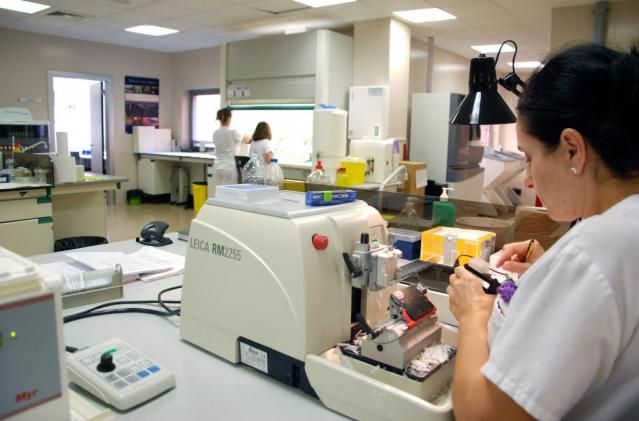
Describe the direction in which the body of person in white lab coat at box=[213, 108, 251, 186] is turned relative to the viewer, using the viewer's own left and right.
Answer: facing away from the viewer and to the right of the viewer

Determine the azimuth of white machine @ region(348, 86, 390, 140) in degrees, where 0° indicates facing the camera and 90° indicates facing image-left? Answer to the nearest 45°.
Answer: approximately 0°

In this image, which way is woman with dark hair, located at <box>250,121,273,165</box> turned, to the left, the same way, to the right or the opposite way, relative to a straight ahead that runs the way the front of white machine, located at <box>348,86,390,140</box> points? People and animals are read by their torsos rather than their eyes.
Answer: the opposite way

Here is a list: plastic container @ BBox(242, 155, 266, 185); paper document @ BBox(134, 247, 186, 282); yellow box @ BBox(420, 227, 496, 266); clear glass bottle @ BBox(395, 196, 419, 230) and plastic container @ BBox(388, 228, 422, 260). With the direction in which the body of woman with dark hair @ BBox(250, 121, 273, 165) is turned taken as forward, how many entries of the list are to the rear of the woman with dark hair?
5

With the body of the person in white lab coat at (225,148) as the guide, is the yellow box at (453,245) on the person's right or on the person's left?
on the person's right

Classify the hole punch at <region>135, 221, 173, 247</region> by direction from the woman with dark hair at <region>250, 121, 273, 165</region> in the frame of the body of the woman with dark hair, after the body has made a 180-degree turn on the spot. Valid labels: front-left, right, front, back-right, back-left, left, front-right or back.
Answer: front

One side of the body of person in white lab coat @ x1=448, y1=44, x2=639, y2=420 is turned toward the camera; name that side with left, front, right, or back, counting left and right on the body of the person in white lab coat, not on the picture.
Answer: left

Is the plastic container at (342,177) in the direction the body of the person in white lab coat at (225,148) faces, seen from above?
no

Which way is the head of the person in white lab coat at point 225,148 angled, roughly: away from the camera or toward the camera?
away from the camera

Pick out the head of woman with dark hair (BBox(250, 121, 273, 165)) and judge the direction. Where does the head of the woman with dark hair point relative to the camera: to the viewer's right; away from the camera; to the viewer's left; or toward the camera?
away from the camera

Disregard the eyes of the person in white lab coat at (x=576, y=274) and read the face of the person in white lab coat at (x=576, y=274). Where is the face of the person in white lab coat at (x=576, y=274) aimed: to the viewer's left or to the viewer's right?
to the viewer's left

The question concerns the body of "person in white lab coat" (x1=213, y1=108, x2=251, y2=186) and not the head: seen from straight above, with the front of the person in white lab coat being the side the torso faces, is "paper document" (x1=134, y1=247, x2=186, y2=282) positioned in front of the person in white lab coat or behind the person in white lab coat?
behind

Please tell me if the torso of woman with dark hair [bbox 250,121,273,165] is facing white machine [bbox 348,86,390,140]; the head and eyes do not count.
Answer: no

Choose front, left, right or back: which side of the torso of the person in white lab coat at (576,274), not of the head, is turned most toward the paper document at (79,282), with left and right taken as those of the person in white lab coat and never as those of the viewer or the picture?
front

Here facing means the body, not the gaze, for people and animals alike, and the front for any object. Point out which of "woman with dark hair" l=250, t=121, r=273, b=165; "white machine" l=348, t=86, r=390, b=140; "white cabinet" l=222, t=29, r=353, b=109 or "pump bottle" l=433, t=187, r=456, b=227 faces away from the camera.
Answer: the woman with dark hair

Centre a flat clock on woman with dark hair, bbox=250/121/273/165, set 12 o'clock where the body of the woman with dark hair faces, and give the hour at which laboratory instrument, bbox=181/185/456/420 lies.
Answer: The laboratory instrument is roughly at 6 o'clock from the woman with dark hair.
